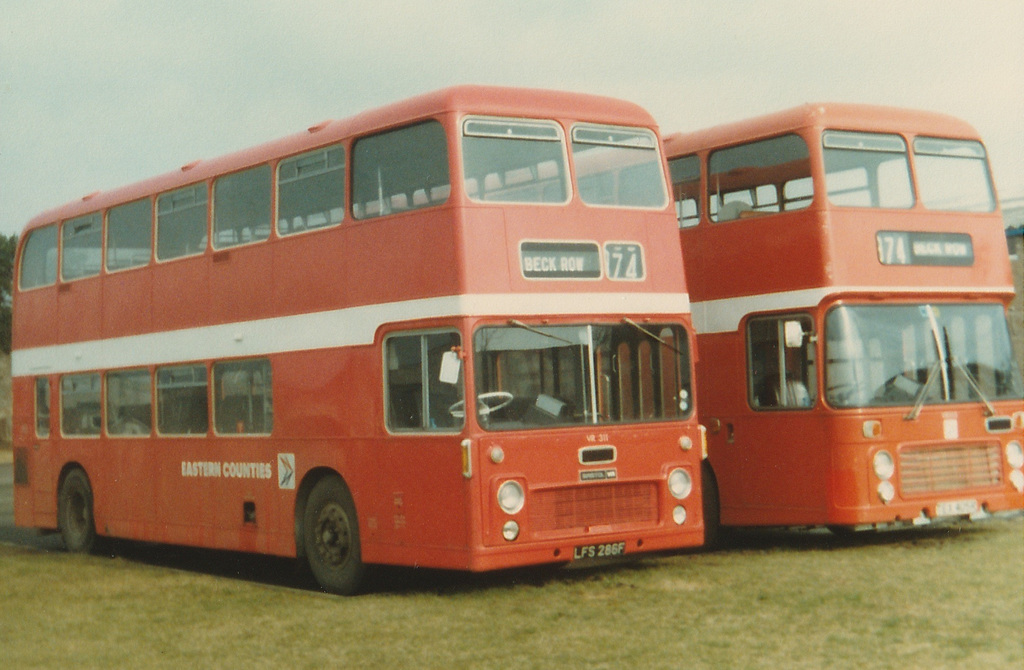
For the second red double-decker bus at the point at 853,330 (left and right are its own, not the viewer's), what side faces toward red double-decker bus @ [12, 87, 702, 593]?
right

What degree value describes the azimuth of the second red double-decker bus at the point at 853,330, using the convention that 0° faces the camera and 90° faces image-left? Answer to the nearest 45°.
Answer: approximately 315°

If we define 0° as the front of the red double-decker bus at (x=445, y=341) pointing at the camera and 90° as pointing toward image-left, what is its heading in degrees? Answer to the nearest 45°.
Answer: approximately 315°

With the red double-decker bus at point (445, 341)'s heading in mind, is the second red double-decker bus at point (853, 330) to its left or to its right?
on its left
